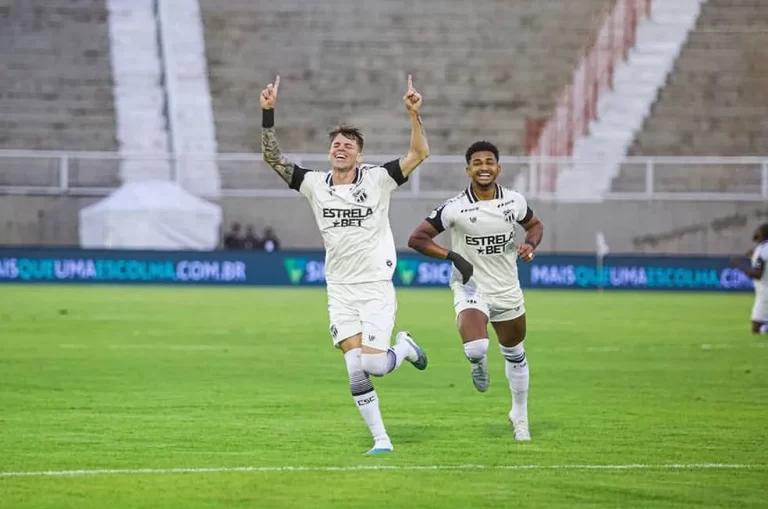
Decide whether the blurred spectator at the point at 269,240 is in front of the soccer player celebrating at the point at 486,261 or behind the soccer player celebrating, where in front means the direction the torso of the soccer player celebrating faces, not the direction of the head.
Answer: behind

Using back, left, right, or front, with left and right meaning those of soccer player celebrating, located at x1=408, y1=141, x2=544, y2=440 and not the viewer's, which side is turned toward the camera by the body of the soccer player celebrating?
front

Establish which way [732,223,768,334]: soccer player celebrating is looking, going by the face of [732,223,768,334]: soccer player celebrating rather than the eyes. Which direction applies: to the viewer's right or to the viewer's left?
to the viewer's left

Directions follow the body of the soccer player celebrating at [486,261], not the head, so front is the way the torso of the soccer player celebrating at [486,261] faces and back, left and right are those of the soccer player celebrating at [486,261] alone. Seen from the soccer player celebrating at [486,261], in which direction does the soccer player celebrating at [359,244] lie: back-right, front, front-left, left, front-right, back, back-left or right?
front-right

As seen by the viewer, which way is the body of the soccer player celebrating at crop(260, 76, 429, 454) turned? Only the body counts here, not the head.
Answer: toward the camera

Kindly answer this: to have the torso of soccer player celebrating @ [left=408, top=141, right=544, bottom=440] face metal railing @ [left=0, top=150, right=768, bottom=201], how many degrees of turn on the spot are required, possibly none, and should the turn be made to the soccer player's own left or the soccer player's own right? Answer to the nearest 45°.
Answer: approximately 180°

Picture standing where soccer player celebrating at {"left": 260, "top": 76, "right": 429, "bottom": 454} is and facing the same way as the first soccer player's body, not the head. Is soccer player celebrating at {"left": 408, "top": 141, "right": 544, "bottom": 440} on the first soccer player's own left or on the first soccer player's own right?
on the first soccer player's own left

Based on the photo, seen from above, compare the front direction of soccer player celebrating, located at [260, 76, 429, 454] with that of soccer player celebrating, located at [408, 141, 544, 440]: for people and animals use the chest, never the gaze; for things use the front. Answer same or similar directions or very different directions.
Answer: same or similar directions

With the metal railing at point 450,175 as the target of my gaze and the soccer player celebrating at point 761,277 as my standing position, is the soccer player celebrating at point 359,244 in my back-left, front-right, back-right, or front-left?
back-left

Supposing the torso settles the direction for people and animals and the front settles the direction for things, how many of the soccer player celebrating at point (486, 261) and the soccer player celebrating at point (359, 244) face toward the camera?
2

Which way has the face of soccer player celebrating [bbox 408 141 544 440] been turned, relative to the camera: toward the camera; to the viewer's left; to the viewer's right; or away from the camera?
toward the camera

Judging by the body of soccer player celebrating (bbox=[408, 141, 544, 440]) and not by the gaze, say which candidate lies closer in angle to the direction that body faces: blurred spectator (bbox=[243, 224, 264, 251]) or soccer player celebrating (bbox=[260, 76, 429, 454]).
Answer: the soccer player celebrating
